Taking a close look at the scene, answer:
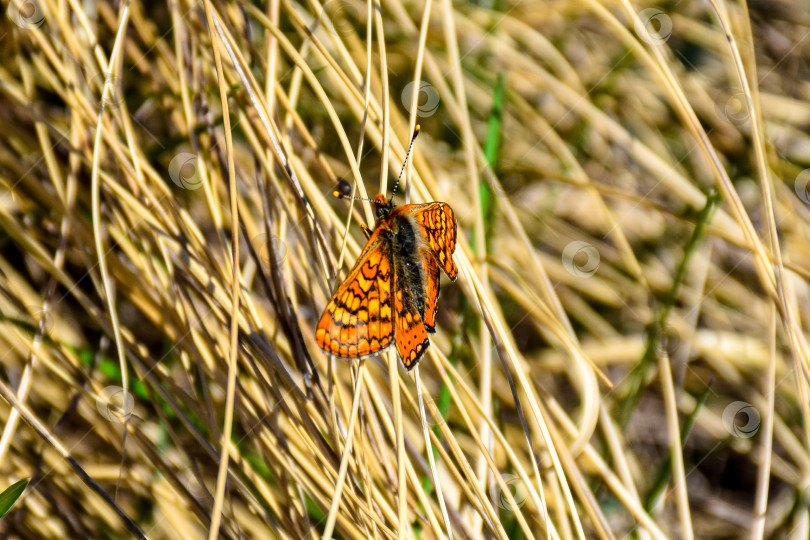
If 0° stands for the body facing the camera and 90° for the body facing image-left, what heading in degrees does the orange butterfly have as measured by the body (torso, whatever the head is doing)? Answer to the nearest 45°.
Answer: approximately 180°
